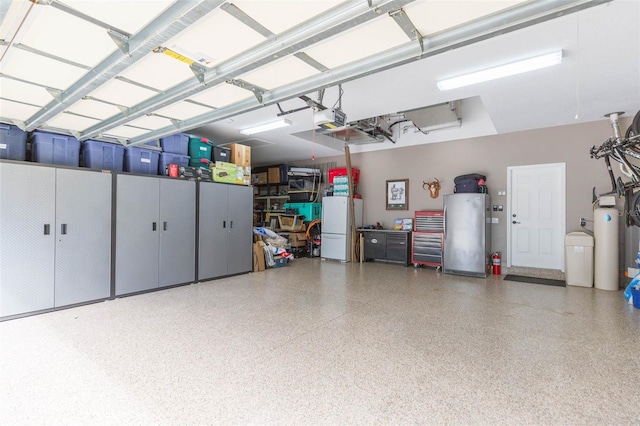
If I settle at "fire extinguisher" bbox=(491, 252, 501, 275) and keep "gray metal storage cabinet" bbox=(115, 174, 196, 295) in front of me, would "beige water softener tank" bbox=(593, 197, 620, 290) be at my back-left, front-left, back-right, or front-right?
back-left

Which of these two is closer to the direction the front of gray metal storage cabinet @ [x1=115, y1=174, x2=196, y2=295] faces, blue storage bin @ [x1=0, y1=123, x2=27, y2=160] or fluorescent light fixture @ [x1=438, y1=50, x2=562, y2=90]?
the fluorescent light fixture

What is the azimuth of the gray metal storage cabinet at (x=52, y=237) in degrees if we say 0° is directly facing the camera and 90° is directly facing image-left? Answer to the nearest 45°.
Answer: approximately 315°

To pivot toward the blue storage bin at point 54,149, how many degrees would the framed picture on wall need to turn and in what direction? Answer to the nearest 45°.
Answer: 0° — it already faces it

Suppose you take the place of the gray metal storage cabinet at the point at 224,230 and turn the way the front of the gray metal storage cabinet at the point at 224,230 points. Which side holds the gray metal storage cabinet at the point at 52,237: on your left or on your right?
on your right

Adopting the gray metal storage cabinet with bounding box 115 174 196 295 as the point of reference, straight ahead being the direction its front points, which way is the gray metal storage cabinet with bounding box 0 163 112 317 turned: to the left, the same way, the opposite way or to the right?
the same way

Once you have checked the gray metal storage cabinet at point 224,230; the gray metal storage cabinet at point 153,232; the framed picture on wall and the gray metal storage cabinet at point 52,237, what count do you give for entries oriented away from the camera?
0

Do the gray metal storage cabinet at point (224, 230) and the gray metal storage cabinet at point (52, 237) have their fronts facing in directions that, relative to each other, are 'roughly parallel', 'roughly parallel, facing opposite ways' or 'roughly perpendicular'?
roughly parallel

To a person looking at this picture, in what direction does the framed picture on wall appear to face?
facing the viewer and to the left of the viewer

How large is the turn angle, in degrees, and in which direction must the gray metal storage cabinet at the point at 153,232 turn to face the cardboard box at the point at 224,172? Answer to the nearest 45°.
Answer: approximately 90° to its left

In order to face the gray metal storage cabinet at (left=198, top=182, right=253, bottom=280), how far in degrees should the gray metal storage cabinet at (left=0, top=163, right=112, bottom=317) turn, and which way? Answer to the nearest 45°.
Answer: approximately 45° to its left

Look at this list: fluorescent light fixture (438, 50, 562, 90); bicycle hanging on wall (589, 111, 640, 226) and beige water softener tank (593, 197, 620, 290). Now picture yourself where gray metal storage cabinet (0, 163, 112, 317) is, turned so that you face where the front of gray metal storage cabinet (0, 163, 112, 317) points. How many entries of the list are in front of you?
3

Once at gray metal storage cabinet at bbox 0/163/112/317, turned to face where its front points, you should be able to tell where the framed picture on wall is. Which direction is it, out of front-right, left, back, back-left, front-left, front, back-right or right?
front-left

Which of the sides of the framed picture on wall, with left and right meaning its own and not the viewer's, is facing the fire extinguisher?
left

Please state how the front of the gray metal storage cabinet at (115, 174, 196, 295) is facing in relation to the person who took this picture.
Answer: facing the viewer and to the right of the viewer

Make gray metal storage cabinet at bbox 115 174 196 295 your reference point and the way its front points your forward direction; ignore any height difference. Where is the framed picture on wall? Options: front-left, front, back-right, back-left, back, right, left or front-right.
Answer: front-left

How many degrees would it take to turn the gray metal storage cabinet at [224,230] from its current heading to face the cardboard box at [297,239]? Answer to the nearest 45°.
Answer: approximately 90° to its left
